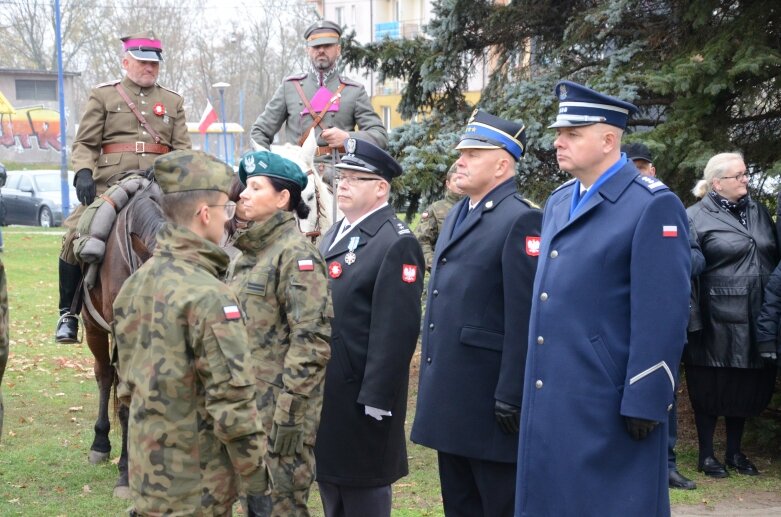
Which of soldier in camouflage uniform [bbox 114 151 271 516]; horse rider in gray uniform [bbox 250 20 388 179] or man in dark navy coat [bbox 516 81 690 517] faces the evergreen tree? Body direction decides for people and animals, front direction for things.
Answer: the soldier in camouflage uniform

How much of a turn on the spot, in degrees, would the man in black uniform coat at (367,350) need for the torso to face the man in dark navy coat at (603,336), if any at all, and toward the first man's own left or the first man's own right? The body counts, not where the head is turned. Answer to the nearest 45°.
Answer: approximately 90° to the first man's own left

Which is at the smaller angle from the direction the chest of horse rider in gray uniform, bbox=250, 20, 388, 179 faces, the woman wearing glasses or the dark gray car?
the woman wearing glasses

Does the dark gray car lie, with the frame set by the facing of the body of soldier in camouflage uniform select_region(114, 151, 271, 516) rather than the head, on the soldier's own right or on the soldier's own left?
on the soldier's own left

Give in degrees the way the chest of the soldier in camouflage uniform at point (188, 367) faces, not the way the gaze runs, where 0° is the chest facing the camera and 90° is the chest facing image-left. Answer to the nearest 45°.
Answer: approximately 225°

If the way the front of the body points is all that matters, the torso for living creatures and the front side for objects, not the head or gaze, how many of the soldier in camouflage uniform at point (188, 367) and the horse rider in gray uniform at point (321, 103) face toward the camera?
1

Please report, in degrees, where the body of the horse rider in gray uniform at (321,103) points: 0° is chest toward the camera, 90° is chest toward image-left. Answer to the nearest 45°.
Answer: approximately 0°

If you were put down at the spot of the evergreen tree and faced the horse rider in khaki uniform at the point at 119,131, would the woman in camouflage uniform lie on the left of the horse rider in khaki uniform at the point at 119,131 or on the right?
left

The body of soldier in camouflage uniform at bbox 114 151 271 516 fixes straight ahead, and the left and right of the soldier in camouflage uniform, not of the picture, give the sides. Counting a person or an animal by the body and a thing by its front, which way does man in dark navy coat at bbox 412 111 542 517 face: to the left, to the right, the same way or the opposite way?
the opposite way

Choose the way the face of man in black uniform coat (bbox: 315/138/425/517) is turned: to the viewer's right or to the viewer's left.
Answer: to the viewer's left
